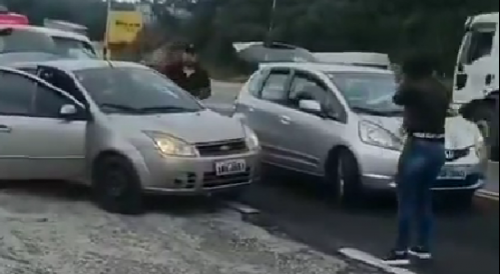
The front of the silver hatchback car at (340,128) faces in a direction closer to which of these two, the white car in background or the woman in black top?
the woman in black top

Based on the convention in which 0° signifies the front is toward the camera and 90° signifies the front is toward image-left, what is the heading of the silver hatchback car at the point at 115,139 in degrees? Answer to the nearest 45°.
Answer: approximately 315°

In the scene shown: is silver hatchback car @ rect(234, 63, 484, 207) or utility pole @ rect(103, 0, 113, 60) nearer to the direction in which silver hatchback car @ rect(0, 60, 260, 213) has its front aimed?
the silver hatchback car

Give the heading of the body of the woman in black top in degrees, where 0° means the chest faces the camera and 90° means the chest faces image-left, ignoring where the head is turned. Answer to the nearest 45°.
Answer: approximately 135°

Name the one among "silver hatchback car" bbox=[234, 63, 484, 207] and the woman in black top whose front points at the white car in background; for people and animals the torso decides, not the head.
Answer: the woman in black top

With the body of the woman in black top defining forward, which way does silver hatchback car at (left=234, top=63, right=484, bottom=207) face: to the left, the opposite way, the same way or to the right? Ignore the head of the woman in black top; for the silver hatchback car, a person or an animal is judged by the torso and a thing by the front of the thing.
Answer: the opposite way

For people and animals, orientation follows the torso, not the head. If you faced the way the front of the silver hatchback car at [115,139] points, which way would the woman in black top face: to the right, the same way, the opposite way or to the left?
the opposite way

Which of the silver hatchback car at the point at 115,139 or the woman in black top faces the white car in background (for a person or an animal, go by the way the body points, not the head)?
the woman in black top

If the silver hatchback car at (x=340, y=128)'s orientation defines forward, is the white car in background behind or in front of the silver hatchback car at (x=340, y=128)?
behind
